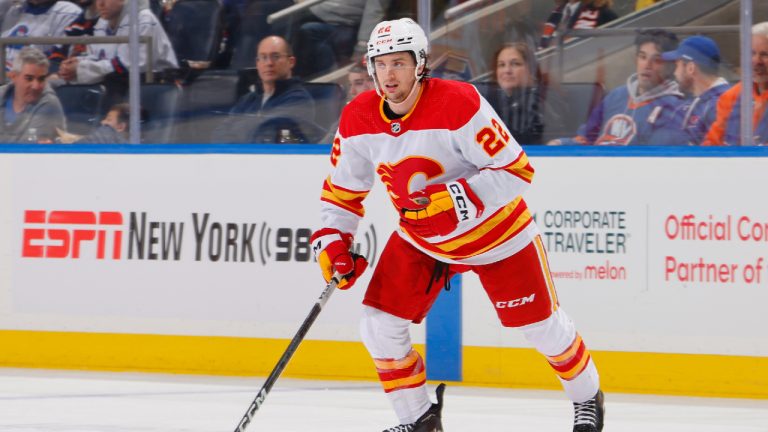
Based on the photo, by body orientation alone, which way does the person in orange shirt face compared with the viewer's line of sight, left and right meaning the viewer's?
facing the viewer and to the left of the viewer

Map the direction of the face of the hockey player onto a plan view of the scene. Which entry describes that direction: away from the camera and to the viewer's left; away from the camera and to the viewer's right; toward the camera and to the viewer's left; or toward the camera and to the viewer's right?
toward the camera and to the viewer's left

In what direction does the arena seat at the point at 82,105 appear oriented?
toward the camera

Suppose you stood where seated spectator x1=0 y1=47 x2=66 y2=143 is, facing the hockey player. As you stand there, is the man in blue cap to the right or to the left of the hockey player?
left

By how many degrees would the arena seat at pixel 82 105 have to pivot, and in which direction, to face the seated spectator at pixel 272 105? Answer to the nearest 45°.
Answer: approximately 45° to its left

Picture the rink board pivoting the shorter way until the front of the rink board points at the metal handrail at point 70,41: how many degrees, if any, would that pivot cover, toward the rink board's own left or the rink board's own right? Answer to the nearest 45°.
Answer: approximately 135° to the rink board's own right

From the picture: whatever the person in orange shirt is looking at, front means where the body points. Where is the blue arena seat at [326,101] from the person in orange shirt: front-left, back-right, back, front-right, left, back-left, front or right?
front-right

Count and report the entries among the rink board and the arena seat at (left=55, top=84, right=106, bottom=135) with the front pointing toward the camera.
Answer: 2

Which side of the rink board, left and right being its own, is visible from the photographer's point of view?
front
